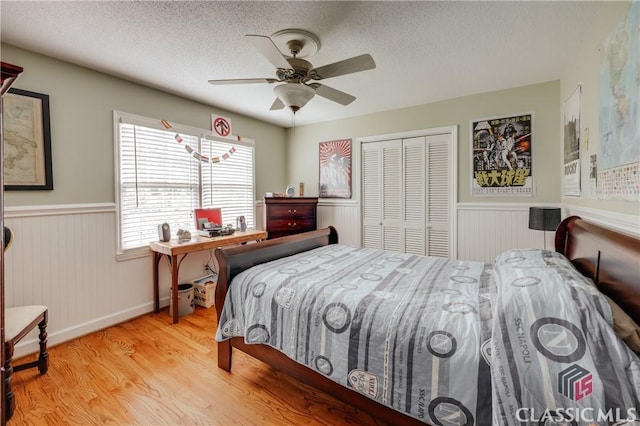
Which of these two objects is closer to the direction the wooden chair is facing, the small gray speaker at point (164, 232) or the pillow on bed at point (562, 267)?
the pillow on bed

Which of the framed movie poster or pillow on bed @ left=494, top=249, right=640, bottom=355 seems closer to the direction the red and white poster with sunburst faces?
the pillow on bed

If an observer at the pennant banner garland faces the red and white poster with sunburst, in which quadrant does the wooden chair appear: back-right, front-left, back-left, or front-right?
back-right

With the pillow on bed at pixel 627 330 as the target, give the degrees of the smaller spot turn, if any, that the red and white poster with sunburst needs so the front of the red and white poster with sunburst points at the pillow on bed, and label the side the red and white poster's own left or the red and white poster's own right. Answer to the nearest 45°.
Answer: approximately 45° to the red and white poster's own left

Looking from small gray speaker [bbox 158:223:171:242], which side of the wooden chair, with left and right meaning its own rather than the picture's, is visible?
left

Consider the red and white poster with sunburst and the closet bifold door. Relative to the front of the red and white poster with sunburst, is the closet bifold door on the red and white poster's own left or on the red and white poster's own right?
on the red and white poster's own left

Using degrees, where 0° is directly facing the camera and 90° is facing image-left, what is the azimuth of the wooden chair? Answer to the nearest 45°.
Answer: approximately 315°

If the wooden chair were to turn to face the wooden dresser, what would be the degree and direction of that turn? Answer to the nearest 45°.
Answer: approximately 45° to its left

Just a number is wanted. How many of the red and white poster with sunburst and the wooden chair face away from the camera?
0

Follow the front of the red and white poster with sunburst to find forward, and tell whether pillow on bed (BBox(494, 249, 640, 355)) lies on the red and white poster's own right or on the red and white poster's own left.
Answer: on the red and white poster's own left

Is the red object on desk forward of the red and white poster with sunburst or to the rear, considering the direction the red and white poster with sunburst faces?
forward

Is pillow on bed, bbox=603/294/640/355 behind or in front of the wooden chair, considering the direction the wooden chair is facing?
in front

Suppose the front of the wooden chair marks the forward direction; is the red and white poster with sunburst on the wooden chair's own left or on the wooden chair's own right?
on the wooden chair's own left

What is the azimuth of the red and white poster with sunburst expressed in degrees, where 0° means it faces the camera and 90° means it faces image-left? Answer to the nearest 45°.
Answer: approximately 45°
